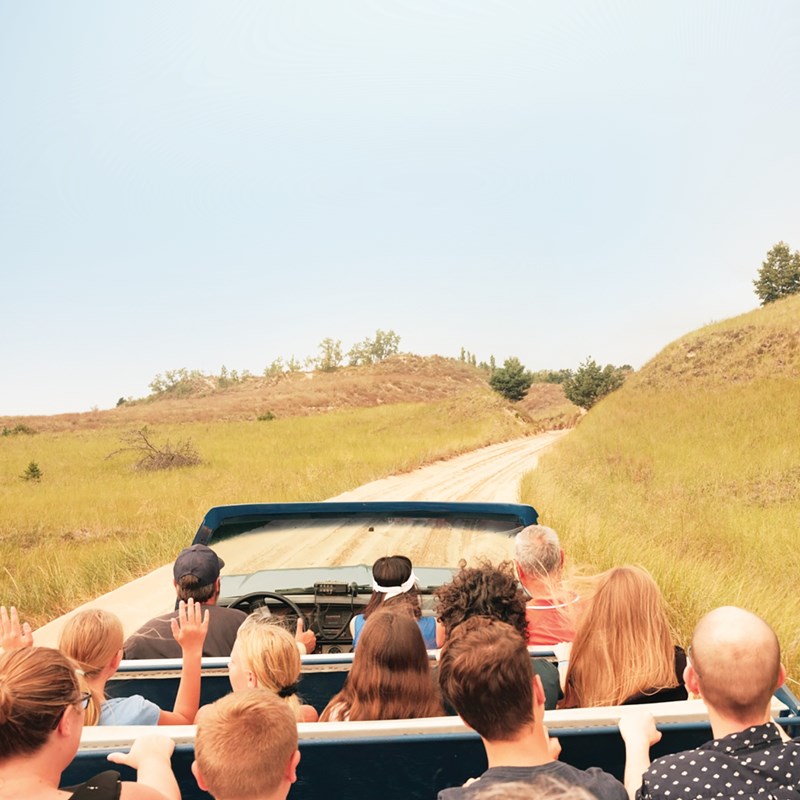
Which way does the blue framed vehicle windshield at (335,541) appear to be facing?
away from the camera

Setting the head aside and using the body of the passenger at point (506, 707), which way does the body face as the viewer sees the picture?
away from the camera

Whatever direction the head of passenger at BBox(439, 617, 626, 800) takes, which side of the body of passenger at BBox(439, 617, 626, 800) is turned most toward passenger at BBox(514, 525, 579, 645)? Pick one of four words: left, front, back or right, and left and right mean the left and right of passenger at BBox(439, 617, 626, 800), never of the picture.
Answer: front

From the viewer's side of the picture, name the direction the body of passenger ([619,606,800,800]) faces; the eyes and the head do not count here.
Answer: away from the camera

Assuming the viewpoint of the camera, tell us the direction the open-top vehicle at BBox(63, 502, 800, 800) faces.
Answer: facing away from the viewer

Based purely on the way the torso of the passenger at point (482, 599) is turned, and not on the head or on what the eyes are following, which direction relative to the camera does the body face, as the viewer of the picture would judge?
away from the camera

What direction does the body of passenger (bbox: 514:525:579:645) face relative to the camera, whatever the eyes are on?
away from the camera

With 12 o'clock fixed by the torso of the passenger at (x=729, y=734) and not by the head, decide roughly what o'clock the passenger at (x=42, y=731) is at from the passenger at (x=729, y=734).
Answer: the passenger at (x=42, y=731) is roughly at 8 o'clock from the passenger at (x=729, y=734).

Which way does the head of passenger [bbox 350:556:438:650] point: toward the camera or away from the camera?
away from the camera

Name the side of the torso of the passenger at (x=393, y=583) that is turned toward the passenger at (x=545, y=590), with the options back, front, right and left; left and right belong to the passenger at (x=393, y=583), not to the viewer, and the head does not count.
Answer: right

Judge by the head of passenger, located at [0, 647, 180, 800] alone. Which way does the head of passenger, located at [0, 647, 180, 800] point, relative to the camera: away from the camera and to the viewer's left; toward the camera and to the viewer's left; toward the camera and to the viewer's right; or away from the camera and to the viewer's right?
away from the camera and to the viewer's right
